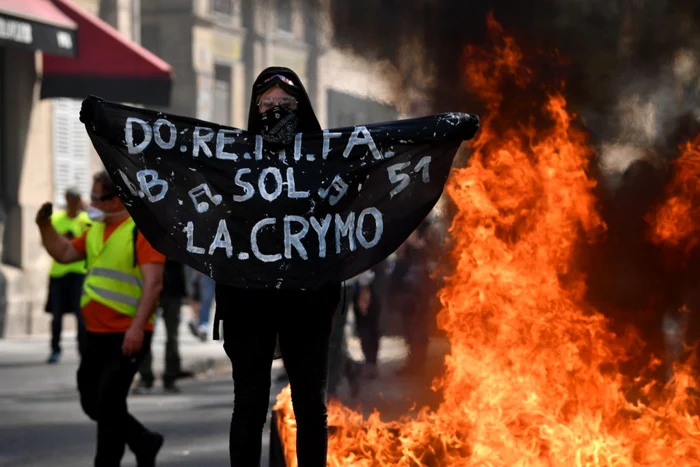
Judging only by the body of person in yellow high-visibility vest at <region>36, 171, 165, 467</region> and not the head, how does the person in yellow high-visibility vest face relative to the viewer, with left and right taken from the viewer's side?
facing the viewer and to the left of the viewer

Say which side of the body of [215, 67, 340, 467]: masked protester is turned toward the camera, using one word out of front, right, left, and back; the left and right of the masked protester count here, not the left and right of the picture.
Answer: front

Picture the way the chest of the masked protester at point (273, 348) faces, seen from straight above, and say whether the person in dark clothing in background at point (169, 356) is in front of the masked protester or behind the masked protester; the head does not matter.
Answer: behind

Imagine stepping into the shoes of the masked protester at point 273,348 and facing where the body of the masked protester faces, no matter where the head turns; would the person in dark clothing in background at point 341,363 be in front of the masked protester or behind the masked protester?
behind

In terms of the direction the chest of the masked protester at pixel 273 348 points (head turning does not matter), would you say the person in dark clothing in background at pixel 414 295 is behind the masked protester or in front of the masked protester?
behind

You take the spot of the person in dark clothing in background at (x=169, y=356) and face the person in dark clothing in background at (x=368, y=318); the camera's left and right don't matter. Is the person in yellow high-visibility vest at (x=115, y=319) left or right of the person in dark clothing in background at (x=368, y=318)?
right

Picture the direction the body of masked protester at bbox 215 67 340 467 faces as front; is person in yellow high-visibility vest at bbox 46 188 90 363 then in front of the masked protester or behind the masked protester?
behind
